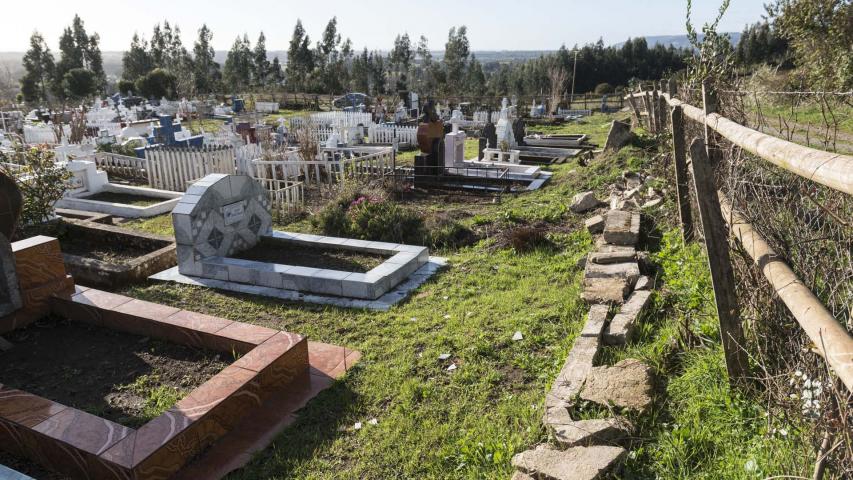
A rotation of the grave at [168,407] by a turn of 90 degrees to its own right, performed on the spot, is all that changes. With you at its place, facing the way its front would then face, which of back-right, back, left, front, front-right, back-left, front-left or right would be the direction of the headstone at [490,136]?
back

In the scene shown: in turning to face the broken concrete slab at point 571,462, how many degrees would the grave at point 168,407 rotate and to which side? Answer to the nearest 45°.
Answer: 0° — it already faces it

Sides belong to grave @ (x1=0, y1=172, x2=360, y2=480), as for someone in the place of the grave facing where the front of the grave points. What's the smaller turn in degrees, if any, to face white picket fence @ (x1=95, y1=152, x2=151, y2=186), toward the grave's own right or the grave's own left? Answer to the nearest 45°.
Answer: approximately 135° to the grave's own left

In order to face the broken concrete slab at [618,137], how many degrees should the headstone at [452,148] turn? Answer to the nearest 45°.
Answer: approximately 45° to its left

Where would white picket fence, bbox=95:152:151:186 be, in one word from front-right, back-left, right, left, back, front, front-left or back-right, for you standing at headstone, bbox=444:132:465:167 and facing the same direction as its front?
back-right

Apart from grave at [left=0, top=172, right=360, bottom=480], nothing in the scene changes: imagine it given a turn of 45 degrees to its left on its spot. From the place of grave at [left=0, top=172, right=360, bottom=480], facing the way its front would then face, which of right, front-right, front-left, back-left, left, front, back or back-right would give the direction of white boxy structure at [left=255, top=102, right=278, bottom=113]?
left

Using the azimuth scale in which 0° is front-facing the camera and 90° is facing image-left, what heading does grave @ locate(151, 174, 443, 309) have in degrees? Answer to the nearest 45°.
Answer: approximately 315°
